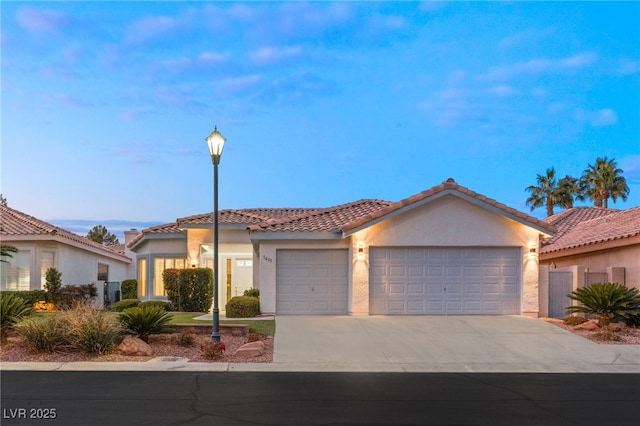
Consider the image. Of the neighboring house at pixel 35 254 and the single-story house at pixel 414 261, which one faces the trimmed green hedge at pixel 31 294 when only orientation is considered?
the neighboring house

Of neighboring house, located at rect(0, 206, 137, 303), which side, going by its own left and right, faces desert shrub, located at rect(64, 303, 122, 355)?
front

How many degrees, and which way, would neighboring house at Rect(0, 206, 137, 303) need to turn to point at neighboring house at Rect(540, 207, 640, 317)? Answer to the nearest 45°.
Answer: approximately 45° to its left

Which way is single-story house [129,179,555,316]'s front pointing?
toward the camera

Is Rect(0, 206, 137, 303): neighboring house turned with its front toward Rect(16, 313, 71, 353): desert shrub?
yes

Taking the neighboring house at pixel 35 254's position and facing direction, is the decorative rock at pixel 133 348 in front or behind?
in front

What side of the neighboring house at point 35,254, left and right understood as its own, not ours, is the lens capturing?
front

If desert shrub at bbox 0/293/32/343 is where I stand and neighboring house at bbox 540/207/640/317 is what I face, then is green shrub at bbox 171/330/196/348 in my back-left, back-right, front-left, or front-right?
front-right

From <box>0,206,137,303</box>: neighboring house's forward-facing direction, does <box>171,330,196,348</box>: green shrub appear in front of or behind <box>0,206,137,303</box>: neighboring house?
in front

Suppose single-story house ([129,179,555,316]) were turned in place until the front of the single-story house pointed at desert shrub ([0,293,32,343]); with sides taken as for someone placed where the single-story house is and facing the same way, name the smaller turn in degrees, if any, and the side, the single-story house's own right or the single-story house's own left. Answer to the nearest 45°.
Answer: approximately 45° to the single-story house's own right

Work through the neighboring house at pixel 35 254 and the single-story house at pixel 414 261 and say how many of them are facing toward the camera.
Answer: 2

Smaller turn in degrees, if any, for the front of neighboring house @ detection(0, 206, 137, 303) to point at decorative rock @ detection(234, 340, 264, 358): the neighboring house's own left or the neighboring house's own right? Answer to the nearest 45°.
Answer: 0° — it already faces it

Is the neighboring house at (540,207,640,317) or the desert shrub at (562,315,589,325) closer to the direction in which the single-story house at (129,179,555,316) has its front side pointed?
the desert shrub

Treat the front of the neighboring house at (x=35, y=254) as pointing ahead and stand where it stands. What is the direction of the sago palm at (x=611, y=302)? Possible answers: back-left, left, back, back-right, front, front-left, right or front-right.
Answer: front-left
